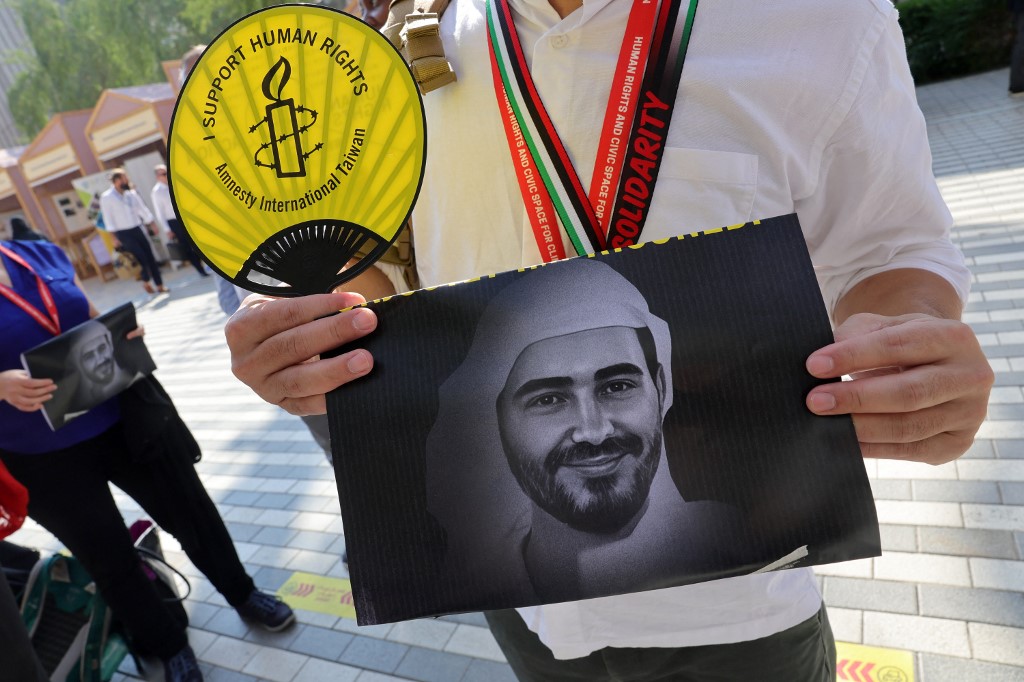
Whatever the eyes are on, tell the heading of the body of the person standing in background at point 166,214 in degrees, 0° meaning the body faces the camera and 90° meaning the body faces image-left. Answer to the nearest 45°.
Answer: approximately 315°

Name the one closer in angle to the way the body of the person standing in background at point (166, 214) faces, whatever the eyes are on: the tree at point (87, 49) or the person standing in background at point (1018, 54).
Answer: the person standing in background

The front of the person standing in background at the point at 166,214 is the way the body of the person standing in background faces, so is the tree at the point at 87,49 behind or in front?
behind

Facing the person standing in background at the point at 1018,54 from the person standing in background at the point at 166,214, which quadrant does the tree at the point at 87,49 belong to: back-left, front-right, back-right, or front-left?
back-left

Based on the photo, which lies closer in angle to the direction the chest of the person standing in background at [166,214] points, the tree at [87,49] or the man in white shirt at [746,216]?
the man in white shirt
